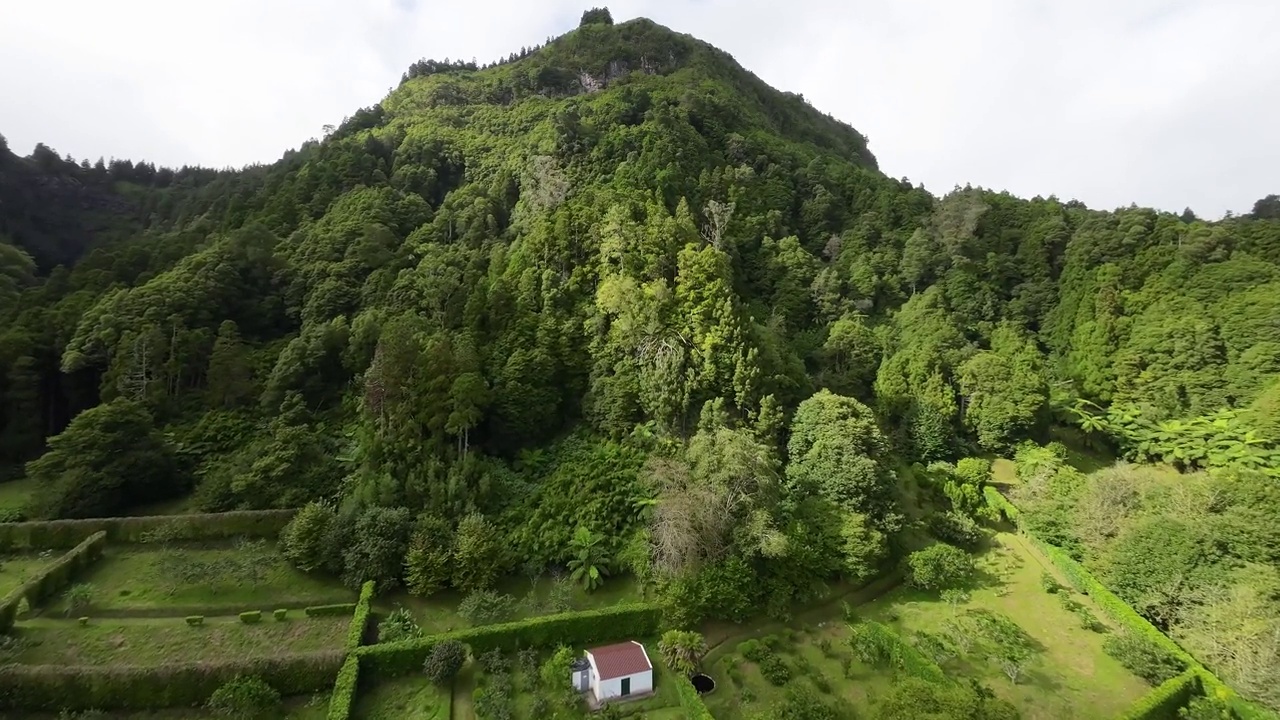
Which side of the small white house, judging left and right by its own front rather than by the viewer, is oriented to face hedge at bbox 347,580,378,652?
right

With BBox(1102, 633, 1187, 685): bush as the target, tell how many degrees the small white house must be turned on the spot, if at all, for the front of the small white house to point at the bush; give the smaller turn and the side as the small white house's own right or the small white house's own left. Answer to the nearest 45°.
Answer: approximately 90° to the small white house's own left

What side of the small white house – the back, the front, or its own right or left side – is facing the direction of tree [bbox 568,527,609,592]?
back

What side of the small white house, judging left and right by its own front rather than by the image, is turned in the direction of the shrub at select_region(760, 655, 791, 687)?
left

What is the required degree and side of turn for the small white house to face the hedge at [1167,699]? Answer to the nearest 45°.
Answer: approximately 90° to its left

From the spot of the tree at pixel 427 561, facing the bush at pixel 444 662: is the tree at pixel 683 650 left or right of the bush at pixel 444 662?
left

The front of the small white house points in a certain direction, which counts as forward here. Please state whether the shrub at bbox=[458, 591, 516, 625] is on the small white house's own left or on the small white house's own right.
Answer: on the small white house's own right

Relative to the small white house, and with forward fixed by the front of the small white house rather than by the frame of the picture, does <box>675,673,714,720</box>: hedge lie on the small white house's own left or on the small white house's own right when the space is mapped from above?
on the small white house's own left

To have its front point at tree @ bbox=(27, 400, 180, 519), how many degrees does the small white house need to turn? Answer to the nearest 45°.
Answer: approximately 90° to its right

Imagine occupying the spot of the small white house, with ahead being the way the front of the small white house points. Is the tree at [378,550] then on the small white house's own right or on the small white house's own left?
on the small white house's own right

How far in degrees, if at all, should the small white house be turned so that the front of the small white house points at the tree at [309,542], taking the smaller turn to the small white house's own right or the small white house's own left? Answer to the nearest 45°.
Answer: approximately 135° to the small white house's own right

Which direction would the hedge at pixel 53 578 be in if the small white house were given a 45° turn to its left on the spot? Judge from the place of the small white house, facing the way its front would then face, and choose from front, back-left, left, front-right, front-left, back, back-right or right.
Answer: back-right

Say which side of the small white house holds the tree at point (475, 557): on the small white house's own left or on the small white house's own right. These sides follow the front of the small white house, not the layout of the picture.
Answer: on the small white house's own right
